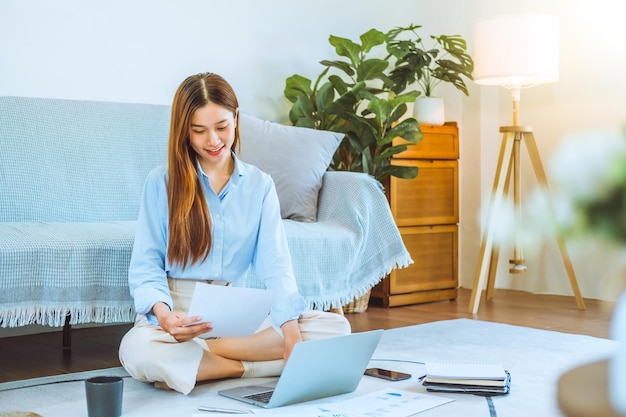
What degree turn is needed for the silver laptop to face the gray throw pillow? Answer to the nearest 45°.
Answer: approximately 45° to its right

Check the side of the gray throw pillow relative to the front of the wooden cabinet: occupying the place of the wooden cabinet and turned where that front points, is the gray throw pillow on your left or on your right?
on your right

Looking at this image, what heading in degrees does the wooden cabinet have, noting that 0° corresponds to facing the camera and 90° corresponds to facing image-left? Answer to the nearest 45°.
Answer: approximately 315°

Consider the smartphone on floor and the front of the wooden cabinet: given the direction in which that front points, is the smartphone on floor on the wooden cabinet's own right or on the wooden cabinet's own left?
on the wooden cabinet's own right

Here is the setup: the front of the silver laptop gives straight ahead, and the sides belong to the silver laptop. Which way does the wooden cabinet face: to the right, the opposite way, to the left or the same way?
the opposite way

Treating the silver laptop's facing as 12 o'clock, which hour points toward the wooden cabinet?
The wooden cabinet is roughly at 2 o'clock from the silver laptop.

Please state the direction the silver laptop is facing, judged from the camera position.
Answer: facing away from the viewer and to the left of the viewer
